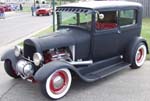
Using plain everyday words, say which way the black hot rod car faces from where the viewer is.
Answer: facing the viewer and to the left of the viewer
